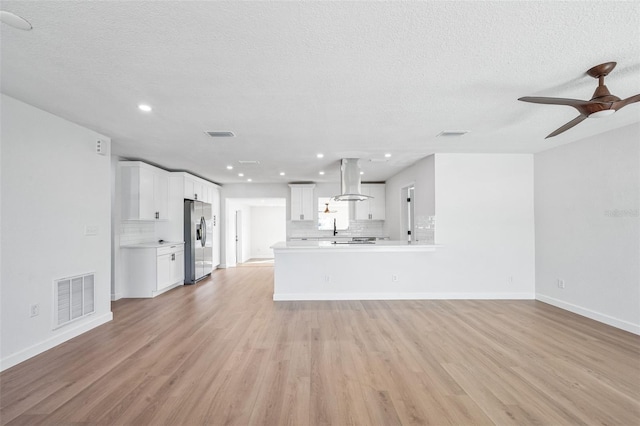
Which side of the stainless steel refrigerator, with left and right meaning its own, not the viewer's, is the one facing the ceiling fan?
front

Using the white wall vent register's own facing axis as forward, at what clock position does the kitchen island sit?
The kitchen island is roughly at 11 o'clock from the white wall vent register.

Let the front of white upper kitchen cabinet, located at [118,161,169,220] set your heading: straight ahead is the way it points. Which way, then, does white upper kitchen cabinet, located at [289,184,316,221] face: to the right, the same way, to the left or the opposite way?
to the right

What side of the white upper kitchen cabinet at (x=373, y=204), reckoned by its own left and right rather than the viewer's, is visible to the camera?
front

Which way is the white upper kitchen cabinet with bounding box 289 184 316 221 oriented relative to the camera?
toward the camera

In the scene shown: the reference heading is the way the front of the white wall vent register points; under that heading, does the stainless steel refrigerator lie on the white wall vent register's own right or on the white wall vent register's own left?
on the white wall vent register's own left

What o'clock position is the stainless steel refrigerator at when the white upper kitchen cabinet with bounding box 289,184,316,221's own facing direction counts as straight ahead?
The stainless steel refrigerator is roughly at 2 o'clock from the white upper kitchen cabinet.

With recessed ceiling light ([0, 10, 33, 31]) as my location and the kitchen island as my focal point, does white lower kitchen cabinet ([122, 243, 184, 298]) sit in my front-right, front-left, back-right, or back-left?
front-left

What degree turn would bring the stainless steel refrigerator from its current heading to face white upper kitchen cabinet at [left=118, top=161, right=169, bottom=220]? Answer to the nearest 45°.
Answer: approximately 90° to its right

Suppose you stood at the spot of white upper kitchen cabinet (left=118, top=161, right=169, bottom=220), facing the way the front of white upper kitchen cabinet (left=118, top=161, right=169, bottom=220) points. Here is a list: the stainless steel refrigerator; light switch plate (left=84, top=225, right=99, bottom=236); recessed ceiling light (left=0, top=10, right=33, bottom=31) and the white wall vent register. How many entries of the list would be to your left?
1

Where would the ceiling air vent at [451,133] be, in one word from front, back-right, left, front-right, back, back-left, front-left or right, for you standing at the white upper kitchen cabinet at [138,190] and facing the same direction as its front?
front

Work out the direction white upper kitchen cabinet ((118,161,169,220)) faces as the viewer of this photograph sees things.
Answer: facing the viewer and to the right of the viewer

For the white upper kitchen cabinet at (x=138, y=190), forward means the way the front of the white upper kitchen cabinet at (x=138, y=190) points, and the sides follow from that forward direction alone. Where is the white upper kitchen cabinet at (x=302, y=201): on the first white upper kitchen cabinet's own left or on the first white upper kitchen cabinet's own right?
on the first white upper kitchen cabinet's own left

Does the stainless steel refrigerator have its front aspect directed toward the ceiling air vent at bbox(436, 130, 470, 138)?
yes

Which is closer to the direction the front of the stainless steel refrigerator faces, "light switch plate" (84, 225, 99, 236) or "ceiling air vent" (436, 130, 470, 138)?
the ceiling air vent

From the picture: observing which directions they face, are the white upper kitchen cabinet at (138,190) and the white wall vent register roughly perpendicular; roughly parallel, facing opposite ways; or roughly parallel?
roughly parallel

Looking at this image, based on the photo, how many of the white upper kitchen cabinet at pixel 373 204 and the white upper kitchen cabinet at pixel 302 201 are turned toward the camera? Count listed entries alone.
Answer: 2

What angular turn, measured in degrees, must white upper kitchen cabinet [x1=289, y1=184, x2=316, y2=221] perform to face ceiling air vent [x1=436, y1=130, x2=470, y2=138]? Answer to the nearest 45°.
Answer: approximately 45° to its left

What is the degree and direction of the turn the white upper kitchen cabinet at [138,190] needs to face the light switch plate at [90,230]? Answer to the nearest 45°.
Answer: approximately 45° to its right
